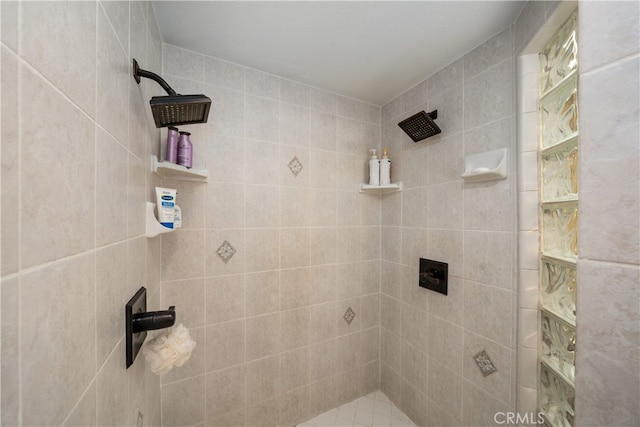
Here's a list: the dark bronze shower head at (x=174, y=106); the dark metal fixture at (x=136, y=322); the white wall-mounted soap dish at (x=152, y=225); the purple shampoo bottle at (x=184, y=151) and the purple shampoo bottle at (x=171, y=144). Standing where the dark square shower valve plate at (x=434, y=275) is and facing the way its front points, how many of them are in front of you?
5

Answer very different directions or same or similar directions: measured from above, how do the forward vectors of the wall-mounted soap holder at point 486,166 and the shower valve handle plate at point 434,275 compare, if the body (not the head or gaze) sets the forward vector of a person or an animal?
same or similar directions

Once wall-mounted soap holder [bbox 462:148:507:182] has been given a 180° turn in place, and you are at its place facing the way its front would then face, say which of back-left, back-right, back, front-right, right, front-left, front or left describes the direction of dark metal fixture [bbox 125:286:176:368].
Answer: back

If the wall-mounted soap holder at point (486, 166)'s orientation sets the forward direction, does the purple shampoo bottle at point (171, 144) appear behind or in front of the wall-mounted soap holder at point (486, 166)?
in front

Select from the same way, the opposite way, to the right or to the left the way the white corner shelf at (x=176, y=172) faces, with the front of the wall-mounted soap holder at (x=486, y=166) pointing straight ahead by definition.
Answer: the opposite way

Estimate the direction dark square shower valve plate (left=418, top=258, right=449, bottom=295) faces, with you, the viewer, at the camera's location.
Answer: facing the viewer and to the left of the viewer

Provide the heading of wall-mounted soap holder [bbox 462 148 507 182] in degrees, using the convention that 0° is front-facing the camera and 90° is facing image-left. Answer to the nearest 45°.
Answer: approximately 45°

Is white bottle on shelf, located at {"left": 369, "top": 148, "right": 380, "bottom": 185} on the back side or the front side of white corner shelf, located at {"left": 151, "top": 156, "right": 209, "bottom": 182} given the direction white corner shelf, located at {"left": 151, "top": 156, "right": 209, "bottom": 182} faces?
on the front side
